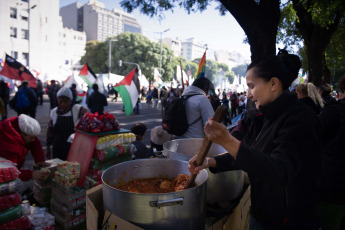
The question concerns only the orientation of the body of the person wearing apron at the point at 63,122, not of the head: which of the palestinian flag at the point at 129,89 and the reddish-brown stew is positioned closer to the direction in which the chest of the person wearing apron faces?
the reddish-brown stew

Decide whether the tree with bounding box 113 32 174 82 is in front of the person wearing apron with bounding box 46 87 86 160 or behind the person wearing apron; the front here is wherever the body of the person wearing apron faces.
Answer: behind

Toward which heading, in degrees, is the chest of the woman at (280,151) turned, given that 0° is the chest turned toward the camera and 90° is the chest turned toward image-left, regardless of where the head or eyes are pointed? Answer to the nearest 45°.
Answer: approximately 90°

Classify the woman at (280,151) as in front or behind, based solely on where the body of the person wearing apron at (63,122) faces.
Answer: in front

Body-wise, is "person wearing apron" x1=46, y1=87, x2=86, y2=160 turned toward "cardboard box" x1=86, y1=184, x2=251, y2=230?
yes

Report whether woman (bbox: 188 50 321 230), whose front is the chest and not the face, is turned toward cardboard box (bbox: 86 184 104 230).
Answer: yes

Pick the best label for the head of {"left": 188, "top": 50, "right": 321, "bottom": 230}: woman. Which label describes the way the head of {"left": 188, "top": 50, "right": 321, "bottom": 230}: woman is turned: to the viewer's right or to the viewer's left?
to the viewer's left

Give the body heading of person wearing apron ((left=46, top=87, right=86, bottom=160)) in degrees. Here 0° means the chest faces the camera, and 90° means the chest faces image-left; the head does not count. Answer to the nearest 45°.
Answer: approximately 0°

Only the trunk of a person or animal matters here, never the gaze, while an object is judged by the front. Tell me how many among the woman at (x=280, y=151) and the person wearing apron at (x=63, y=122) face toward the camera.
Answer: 1
